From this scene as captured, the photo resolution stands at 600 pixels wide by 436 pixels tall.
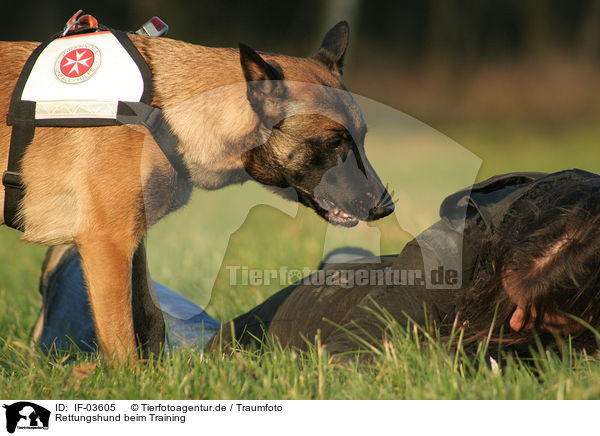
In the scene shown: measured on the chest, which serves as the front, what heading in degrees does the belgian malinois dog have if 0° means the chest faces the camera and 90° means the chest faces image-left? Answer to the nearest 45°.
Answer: approximately 270°
